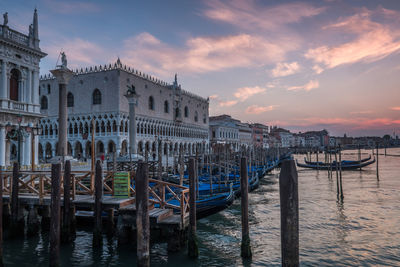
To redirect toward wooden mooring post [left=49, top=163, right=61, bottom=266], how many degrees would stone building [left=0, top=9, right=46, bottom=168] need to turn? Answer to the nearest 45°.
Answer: approximately 45° to its right

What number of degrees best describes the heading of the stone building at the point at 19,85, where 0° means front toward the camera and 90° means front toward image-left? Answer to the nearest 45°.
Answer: approximately 315°

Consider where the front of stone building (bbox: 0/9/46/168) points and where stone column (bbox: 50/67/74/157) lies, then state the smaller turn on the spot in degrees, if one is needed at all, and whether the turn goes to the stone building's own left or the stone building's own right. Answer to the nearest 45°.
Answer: approximately 90° to the stone building's own left
